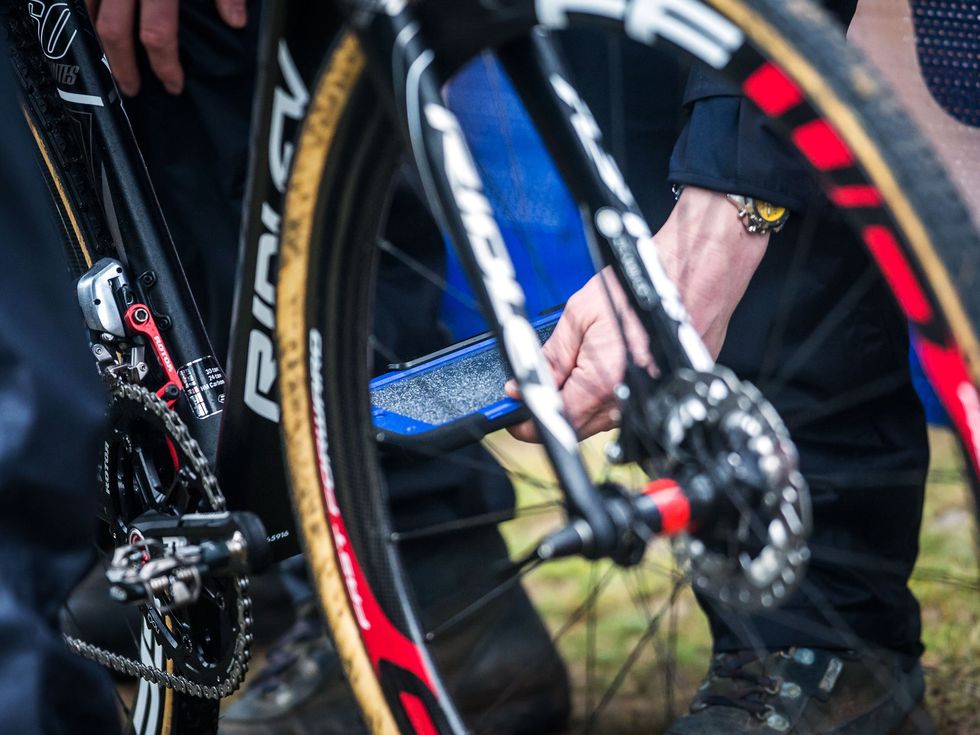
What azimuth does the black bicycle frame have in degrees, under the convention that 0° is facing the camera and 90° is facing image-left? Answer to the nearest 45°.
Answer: approximately 315°
